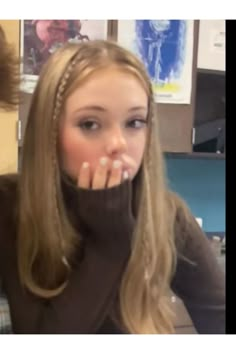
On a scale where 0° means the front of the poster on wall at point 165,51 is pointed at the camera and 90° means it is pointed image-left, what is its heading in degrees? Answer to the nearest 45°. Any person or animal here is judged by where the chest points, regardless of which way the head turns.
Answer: approximately 0°
